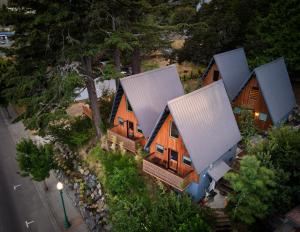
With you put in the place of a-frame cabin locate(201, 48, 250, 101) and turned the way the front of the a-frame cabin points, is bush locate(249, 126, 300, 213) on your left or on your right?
on your left

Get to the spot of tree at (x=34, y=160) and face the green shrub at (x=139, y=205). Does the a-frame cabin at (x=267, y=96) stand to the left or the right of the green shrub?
left

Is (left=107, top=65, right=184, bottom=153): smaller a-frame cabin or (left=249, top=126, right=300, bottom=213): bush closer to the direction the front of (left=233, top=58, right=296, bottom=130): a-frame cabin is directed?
the smaller a-frame cabin

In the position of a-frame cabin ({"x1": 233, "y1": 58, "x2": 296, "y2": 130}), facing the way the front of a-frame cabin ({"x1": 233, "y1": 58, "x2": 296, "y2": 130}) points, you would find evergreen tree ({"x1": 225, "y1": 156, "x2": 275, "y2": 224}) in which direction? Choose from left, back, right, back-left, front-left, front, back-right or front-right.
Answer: front-left

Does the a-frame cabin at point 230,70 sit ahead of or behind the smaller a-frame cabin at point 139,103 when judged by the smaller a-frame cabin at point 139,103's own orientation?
behind

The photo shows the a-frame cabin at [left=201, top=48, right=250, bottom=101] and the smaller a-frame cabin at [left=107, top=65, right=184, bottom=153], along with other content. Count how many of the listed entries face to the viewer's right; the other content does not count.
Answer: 0

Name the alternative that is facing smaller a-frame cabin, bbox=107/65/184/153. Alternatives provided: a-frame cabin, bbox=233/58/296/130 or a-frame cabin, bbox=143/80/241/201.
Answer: a-frame cabin, bbox=233/58/296/130

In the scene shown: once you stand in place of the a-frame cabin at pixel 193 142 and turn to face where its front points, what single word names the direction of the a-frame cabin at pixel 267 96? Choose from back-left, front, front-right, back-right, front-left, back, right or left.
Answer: back

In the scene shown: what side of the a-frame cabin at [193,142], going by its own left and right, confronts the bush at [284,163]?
left

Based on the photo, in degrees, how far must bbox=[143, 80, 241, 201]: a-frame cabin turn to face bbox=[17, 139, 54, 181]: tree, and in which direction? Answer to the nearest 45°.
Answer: approximately 45° to its right

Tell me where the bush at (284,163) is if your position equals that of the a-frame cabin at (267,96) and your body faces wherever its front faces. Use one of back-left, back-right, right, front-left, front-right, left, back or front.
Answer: front-left
